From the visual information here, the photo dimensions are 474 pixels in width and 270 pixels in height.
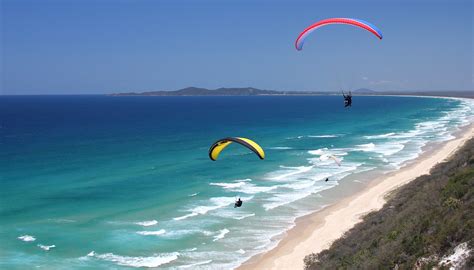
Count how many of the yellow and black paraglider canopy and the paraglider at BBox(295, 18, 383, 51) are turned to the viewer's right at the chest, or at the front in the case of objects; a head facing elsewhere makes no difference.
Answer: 0
